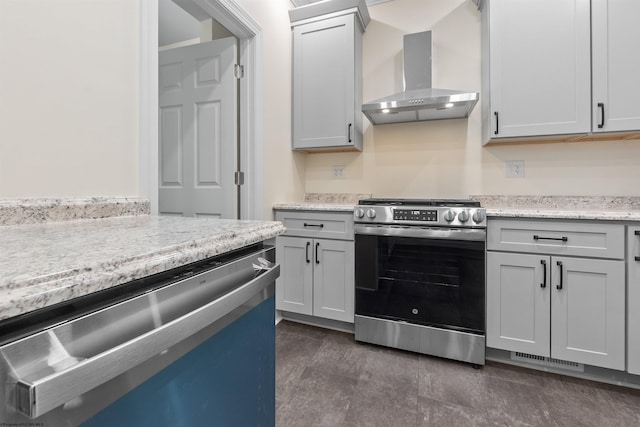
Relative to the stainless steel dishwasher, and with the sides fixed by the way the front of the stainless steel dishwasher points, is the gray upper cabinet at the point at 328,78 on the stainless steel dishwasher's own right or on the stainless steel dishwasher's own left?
on the stainless steel dishwasher's own left

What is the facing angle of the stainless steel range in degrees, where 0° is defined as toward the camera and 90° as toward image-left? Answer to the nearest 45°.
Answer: approximately 0°

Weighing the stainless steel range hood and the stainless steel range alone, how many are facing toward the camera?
2

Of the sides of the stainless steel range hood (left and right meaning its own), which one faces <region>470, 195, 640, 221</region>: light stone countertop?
left

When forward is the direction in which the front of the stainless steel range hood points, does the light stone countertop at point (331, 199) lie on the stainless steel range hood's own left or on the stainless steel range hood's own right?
on the stainless steel range hood's own right

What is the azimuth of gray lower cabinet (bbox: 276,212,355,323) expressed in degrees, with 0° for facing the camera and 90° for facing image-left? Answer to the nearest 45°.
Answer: approximately 45°

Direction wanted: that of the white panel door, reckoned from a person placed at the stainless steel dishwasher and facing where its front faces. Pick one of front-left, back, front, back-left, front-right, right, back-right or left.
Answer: back-left
